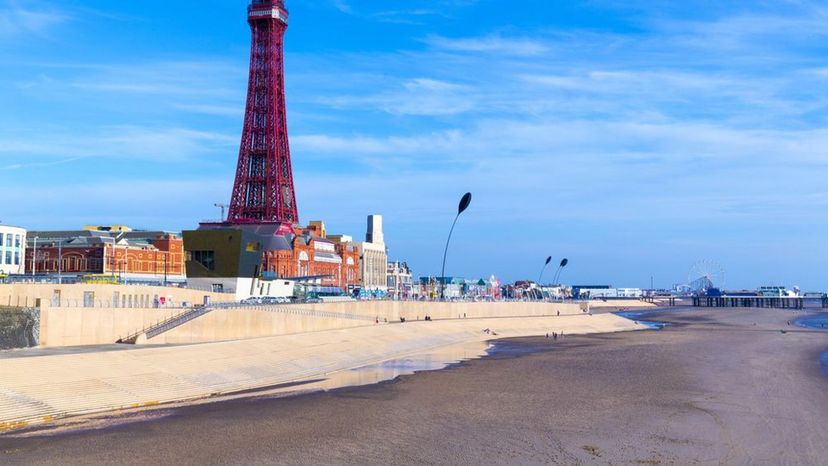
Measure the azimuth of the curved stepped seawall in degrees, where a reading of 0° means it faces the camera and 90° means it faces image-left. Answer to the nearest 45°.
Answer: approximately 315°
